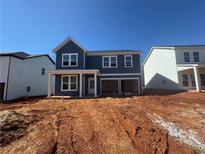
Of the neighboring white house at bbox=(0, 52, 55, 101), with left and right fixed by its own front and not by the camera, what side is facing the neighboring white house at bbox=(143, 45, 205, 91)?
left

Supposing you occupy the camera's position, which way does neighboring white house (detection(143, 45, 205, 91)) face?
facing the viewer and to the right of the viewer

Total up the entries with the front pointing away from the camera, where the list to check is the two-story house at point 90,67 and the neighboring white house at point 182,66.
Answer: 0

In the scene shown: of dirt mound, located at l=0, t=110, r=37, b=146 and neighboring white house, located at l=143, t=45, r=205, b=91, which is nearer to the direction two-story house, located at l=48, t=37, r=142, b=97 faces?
the dirt mound

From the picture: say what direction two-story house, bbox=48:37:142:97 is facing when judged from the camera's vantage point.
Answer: facing the viewer

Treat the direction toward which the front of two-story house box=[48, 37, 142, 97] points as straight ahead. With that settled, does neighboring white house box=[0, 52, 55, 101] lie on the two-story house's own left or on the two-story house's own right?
on the two-story house's own right

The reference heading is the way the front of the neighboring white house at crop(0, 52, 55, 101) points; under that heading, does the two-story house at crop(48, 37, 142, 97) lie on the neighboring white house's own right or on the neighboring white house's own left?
on the neighboring white house's own left

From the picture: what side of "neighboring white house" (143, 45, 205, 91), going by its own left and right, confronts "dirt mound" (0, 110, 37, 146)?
right

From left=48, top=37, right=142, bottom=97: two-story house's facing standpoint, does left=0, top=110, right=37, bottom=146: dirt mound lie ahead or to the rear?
ahead

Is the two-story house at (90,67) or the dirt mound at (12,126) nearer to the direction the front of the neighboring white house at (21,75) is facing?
the dirt mound

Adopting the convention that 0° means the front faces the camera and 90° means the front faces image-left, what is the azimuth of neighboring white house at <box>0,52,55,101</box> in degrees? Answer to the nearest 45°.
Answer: approximately 45°

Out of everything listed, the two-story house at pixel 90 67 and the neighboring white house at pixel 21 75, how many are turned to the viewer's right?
0

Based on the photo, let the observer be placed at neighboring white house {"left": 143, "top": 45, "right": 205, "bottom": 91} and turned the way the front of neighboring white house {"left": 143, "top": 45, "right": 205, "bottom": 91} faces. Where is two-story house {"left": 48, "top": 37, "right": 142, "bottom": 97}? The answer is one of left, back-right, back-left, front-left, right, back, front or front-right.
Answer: right

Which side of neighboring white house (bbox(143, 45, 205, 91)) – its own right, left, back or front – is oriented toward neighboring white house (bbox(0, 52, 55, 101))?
right
